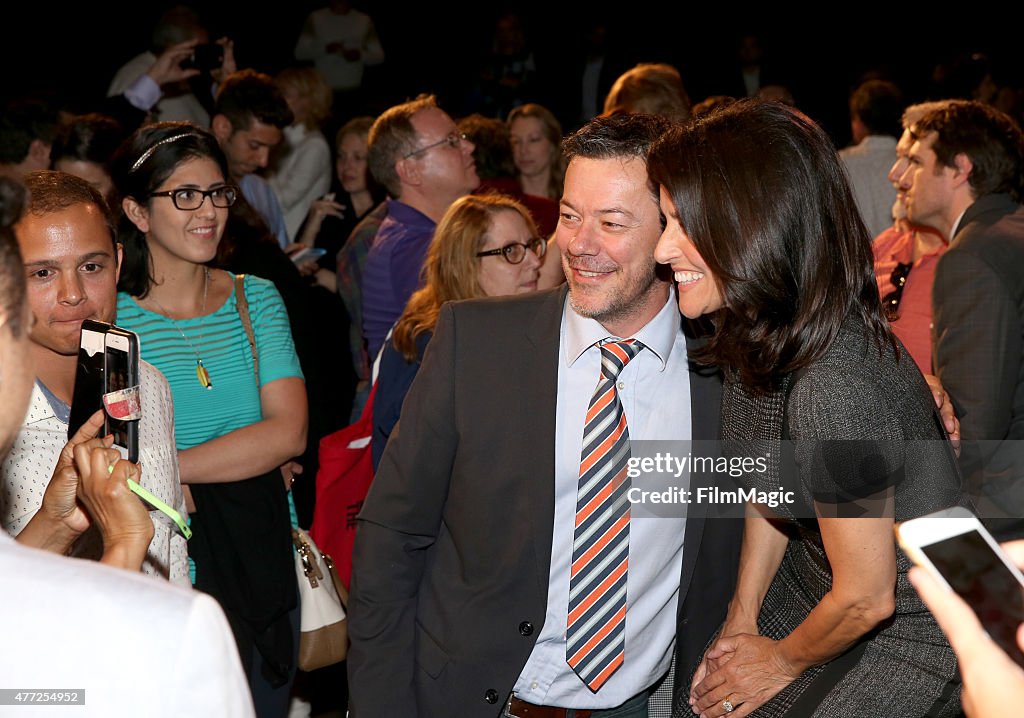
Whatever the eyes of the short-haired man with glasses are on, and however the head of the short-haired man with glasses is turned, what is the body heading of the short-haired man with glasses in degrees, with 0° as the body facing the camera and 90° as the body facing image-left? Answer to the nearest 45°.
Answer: approximately 270°

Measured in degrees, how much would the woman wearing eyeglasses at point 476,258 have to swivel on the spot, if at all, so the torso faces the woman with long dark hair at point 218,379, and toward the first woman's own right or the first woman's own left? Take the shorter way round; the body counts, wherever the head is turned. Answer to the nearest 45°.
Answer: approximately 135° to the first woman's own right

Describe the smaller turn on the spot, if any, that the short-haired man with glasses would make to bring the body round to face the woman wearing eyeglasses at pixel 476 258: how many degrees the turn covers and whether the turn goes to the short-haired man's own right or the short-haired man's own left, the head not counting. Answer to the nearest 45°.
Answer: approximately 90° to the short-haired man's own right

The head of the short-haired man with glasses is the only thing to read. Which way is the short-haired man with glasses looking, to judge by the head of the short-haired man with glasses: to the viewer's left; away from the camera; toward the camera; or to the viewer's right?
to the viewer's right
